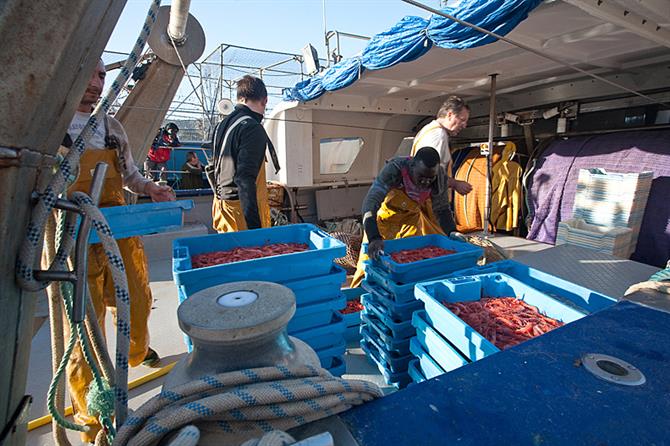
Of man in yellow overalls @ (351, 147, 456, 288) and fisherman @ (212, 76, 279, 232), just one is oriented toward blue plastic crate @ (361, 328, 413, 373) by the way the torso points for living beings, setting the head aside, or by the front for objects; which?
the man in yellow overalls

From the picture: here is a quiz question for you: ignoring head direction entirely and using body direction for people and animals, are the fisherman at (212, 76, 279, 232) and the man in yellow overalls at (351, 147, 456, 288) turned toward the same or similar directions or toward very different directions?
very different directions

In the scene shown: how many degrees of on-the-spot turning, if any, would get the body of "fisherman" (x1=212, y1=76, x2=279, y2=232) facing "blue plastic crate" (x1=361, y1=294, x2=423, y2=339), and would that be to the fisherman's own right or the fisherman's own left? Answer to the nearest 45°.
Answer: approximately 90° to the fisherman's own right

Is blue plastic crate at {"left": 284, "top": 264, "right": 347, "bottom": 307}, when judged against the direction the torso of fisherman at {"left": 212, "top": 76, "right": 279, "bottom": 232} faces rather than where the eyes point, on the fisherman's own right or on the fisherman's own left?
on the fisherman's own right

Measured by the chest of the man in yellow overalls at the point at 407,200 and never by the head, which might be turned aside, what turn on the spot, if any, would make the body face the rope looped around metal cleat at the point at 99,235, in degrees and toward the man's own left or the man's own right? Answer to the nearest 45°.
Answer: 0° — they already face it

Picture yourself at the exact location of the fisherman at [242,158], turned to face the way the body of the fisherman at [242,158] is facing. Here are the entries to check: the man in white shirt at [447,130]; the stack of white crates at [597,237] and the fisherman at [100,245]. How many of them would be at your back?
1

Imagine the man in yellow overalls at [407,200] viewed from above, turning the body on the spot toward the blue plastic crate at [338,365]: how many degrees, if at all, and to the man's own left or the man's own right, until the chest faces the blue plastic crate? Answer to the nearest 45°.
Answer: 0° — they already face it

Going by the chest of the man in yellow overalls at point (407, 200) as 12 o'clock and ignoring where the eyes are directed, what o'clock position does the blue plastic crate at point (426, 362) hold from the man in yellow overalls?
The blue plastic crate is roughly at 12 o'clock from the man in yellow overalls.

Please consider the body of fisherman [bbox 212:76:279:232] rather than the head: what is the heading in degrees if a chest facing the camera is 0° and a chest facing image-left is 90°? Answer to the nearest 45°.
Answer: approximately 225°
